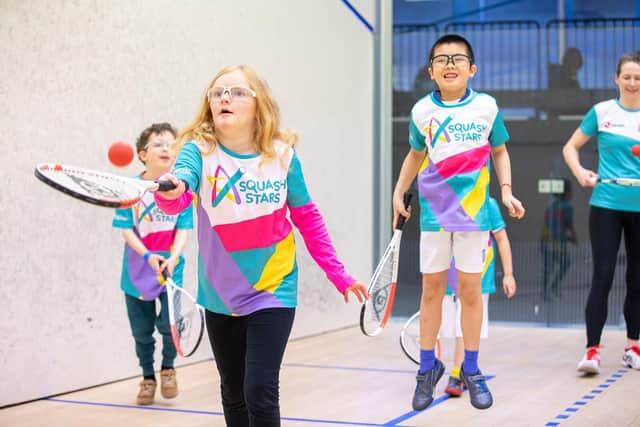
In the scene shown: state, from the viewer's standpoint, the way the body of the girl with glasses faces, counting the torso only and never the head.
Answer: toward the camera

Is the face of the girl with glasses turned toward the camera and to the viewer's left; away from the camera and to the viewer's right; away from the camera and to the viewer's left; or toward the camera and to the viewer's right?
toward the camera and to the viewer's left

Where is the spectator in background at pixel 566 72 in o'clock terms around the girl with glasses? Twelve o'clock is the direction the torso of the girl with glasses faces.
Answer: The spectator in background is roughly at 7 o'clock from the girl with glasses.
